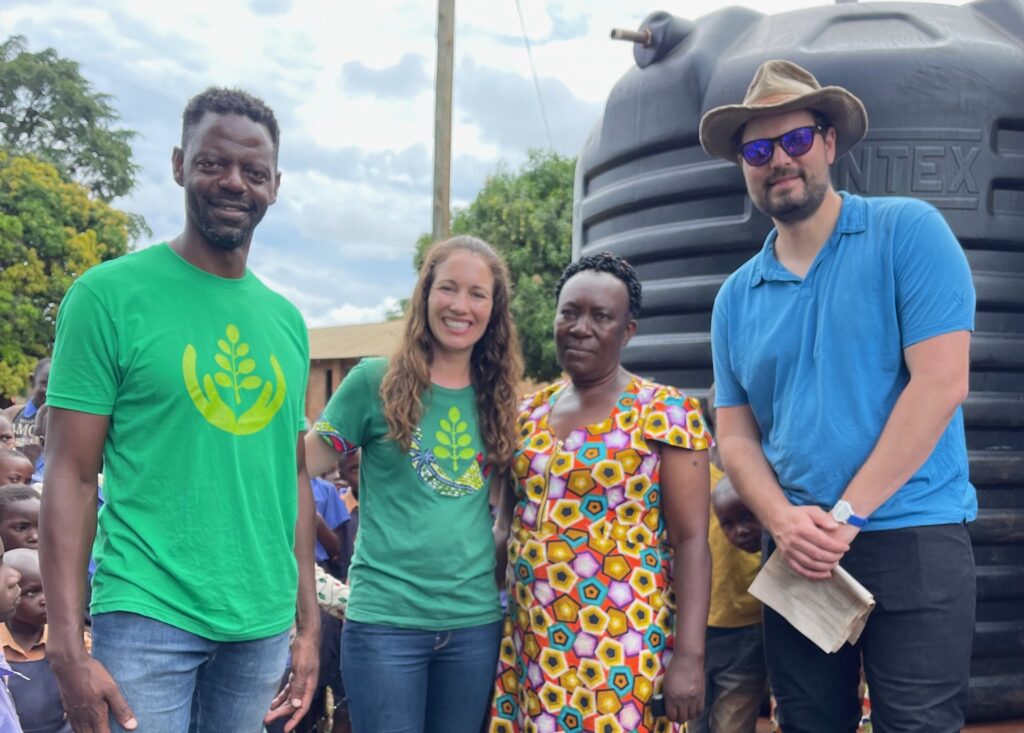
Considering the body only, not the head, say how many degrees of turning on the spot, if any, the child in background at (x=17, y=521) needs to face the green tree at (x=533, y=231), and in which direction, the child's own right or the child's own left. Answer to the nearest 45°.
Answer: approximately 90° to the child's own left

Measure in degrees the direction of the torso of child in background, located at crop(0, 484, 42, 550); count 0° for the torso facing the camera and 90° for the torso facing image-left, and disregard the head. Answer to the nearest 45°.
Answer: approximately 315°

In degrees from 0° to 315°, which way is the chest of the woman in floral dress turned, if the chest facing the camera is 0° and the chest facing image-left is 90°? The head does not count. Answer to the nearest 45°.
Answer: approximately 45°

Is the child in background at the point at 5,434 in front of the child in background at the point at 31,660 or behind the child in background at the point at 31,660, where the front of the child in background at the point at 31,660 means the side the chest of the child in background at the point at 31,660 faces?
behind

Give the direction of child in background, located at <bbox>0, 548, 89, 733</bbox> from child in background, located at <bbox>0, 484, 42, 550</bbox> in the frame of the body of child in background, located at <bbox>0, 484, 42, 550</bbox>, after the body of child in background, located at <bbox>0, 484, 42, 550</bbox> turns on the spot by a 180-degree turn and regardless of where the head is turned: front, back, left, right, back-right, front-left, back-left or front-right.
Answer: back-left

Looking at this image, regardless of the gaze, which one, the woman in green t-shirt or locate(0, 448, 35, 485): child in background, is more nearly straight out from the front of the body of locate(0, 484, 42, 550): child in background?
the woman in green t-shirt

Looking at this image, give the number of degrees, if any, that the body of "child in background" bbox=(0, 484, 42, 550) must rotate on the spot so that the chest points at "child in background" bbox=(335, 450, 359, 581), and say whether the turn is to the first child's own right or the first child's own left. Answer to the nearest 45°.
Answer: approximately 45° to the first child's own left

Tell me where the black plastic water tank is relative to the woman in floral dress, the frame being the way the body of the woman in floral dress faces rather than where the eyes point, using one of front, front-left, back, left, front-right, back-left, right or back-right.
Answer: back

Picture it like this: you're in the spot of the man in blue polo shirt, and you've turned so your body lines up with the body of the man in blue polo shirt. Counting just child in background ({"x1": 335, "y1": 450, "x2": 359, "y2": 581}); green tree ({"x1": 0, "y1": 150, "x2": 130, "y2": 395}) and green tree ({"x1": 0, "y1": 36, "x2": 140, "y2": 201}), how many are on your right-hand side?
3

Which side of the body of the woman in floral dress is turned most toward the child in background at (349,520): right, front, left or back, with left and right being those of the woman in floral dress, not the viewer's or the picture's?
right

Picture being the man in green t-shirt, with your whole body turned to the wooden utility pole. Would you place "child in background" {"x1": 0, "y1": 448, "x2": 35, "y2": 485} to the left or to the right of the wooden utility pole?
left

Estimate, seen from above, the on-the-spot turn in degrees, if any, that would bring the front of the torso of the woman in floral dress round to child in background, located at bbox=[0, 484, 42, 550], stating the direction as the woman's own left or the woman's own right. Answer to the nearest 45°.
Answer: approximately 90° to the woman's own right

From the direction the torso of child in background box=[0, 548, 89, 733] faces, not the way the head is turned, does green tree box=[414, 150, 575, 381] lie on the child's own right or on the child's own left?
on the child's own left
